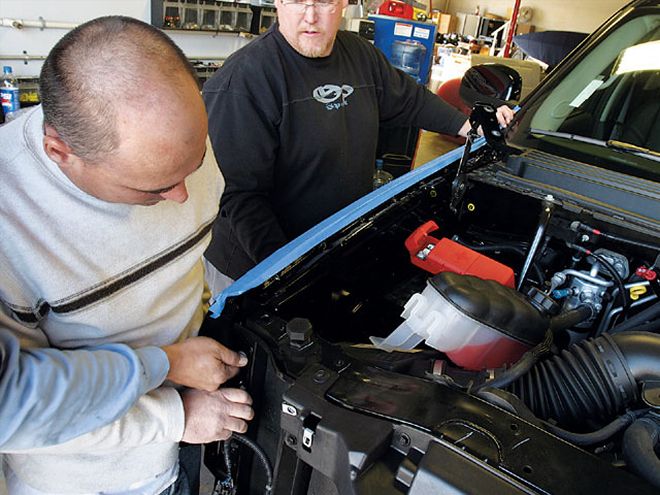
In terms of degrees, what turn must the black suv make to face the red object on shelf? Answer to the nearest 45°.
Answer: approximately 135° to its right

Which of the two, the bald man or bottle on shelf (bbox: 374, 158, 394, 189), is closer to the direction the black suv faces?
the bald man

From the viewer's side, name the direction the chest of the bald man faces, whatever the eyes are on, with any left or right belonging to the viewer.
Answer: facing the viewer and to the right of the viewer

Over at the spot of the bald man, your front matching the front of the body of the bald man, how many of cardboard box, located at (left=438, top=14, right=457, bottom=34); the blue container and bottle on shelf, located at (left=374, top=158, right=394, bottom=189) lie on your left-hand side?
3

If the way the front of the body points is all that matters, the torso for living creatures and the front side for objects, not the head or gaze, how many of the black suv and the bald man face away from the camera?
0

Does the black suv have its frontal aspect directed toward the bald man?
yes

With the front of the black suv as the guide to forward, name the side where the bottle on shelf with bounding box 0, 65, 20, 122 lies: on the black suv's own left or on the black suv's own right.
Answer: on the black suv's own right

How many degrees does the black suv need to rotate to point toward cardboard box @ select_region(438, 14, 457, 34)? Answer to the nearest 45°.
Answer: approximately 135° to its right

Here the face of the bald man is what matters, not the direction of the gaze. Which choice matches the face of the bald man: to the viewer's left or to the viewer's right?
to the viewer's right

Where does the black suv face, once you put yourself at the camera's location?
facing the viewer and to the left of the viewer

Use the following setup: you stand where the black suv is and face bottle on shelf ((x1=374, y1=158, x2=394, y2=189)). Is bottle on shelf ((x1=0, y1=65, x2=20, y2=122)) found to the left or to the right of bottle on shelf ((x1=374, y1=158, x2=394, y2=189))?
left

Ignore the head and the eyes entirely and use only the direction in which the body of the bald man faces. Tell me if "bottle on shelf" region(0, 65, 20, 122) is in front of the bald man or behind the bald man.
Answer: behind
